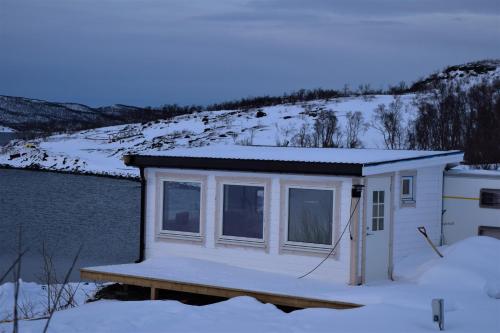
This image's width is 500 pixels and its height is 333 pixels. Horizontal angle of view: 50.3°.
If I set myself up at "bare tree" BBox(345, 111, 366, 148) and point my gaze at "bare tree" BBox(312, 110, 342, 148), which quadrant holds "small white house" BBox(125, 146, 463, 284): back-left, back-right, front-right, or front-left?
front-left

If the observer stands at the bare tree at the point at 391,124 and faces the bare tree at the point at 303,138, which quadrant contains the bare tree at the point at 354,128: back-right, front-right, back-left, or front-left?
front-right

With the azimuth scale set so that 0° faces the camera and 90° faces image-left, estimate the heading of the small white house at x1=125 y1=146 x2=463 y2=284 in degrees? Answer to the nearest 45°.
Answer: approximately 45°

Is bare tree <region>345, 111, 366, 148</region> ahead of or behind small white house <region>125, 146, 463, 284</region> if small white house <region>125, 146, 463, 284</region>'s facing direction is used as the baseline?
behind

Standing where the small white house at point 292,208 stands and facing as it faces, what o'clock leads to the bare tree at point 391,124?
The bare tree is roughly at 5 o'clock from the small white house.

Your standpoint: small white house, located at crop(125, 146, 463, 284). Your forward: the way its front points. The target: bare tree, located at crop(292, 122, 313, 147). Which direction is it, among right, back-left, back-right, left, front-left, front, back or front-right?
back-right

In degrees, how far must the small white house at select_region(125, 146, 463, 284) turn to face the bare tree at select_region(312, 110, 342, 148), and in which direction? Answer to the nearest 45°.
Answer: approximately 135° to its right

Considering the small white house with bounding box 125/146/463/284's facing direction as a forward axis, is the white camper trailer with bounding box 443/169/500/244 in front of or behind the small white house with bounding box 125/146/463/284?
behind
